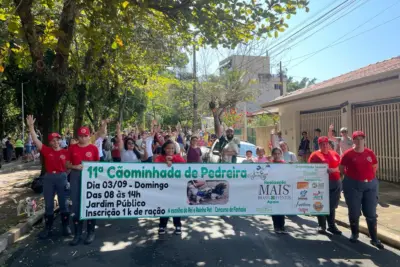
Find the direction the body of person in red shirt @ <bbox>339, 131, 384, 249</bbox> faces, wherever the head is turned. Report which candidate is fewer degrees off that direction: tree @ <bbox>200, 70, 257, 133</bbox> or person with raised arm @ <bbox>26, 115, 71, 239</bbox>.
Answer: the person with raised arm

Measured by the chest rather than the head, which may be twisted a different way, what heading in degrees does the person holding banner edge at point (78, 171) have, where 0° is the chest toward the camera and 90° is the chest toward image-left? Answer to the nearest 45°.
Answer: approximately 0°

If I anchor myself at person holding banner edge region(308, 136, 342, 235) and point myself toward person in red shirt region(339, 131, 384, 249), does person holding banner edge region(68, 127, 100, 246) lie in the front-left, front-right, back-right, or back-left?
back-right

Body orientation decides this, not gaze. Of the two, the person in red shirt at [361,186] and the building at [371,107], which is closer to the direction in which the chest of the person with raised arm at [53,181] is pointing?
the person in red shirt

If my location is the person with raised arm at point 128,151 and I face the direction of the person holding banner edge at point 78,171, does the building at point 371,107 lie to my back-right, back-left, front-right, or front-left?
back-left

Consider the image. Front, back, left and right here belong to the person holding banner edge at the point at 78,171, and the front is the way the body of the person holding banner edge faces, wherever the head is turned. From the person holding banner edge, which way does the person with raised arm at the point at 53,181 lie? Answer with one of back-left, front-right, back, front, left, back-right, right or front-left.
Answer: back-right

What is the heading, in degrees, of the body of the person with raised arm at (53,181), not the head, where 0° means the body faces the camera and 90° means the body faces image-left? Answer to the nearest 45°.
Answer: approximately 0°

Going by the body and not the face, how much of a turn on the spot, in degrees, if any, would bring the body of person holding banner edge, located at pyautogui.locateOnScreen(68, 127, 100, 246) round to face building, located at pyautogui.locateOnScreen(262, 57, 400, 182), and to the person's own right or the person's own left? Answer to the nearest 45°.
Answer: approximately 90° to the person's own left
